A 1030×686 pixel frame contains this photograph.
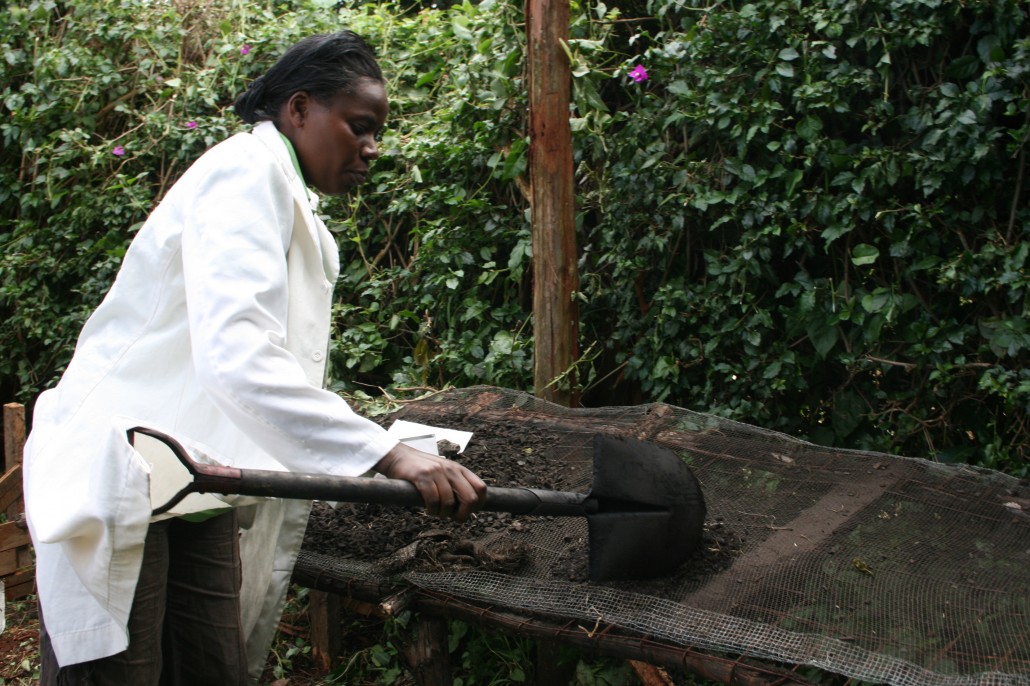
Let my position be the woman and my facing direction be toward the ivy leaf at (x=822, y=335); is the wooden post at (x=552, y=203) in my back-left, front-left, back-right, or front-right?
front-left

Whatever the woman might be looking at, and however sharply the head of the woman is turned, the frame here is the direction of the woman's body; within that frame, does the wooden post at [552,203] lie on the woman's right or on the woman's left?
on the woman's left

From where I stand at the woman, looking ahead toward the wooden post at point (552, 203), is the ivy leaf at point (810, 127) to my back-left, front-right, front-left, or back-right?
front-right

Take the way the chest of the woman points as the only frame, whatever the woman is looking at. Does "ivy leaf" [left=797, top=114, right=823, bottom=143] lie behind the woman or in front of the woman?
in front

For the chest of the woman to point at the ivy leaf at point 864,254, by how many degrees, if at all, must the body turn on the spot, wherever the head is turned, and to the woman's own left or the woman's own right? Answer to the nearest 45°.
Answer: approximately 45° to the woman's own left

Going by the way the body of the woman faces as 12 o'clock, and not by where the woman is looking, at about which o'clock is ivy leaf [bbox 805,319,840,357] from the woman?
The ivy leaf is roughly at 11 o'clock from the woman.

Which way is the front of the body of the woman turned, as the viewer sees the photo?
to the viewer's right
